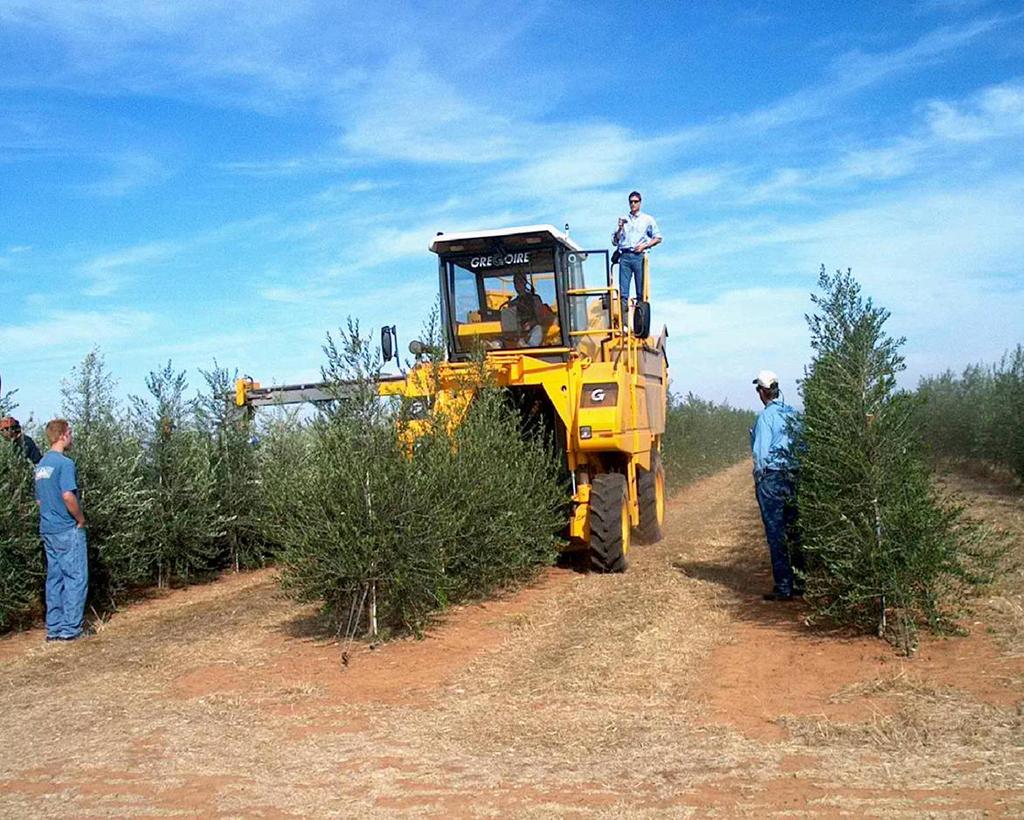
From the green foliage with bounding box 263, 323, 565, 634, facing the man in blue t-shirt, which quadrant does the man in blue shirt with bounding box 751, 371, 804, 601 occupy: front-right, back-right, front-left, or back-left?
back-right

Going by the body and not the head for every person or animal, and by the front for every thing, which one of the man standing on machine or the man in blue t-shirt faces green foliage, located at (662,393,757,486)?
the man in blue t-shirt

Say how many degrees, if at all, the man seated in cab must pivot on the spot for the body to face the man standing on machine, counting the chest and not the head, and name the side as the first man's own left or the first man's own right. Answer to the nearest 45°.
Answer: approximately 135° to the first man's own left

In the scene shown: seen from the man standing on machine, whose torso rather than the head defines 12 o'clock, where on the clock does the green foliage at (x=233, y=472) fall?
The green foliage is roughly at 3 o'clock from the man standing on machine.

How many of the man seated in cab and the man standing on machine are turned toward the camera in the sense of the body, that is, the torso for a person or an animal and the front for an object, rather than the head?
2

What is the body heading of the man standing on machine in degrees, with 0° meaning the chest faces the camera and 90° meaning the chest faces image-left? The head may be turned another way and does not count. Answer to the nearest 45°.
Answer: approximately 0°

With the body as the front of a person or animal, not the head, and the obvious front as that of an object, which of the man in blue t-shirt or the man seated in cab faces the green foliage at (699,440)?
the man in blue t-shirt

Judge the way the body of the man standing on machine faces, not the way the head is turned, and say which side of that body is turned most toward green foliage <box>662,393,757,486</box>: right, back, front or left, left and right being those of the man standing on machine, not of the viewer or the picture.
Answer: back

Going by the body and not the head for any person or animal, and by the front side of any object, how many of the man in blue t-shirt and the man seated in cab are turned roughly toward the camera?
1
